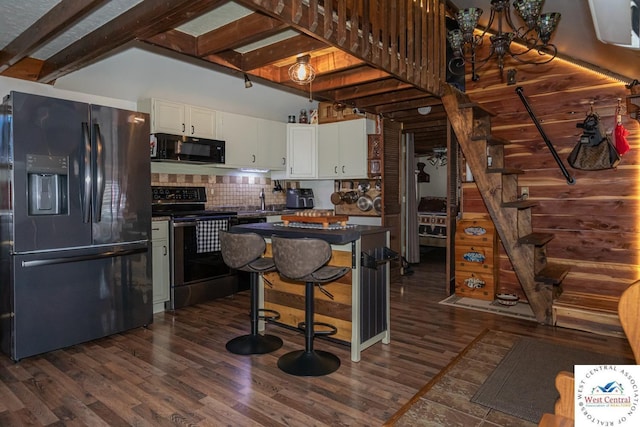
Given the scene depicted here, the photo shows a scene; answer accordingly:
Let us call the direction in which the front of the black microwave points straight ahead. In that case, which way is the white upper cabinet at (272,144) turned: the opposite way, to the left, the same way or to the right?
the same way

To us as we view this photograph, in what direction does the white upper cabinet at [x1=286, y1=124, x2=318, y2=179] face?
facing the viewer

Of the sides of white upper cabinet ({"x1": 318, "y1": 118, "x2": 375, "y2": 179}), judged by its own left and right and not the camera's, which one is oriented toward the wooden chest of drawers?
left

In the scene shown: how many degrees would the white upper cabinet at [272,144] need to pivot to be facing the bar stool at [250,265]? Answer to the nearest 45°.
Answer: approximately 45° to its right

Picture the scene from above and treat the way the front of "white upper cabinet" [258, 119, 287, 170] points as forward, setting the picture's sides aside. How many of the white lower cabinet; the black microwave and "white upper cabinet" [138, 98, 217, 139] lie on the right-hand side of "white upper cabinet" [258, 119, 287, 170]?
3

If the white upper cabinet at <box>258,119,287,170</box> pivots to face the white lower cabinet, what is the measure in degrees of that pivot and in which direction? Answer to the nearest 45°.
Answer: approximately 90° to its right

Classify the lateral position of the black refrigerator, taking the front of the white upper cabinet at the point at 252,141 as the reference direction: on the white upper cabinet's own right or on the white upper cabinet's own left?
on the white upper cabinet's own right

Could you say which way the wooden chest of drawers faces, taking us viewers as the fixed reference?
facing the viewer and to the left of the viewer

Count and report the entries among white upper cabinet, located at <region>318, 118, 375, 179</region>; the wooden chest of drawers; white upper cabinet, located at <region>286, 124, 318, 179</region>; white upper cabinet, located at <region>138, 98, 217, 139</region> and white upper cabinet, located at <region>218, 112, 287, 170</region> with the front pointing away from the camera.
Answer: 0

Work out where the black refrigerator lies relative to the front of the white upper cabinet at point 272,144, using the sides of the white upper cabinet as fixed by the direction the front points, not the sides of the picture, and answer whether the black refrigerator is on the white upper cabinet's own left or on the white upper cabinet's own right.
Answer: on the white upper cabinet's own right

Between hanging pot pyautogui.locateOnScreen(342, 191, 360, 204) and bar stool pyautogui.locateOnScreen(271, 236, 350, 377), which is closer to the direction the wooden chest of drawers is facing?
the bar stool

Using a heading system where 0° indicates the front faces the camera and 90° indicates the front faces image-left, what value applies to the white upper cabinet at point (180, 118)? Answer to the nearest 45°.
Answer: approximately 315°

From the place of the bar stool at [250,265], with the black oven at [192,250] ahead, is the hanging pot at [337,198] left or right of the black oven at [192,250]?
right

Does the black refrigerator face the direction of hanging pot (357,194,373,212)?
no

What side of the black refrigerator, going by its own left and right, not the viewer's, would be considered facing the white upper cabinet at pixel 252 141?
left
